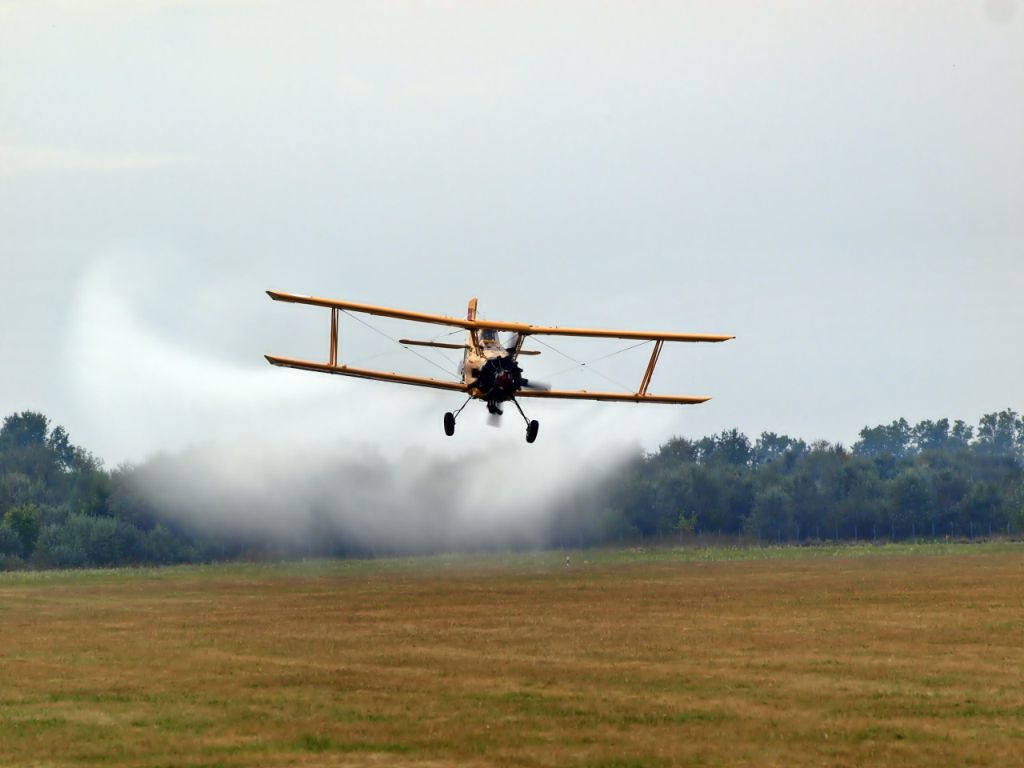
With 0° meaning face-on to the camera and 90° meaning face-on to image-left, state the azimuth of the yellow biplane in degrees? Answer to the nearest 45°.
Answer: approximately 0°
